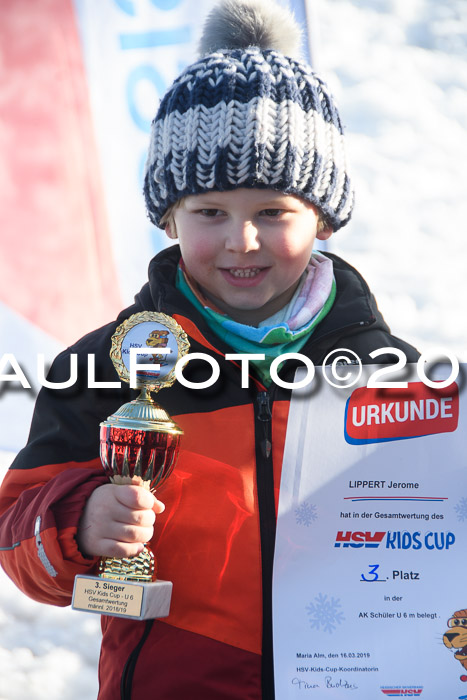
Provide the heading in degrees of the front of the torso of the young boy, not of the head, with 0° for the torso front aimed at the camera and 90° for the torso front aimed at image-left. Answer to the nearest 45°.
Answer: approximately 0°
